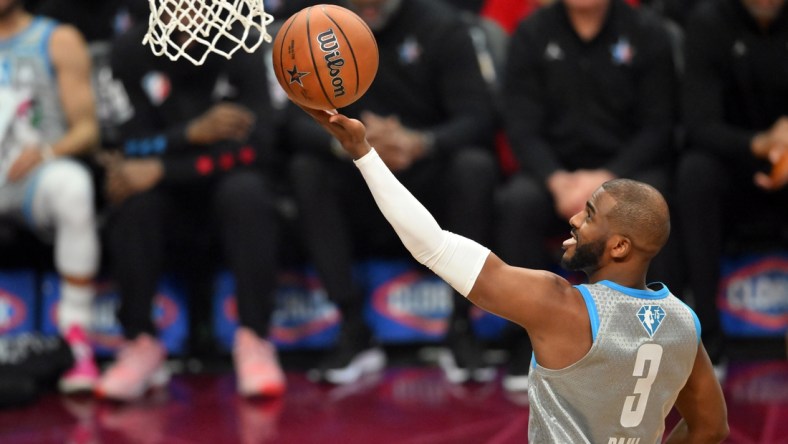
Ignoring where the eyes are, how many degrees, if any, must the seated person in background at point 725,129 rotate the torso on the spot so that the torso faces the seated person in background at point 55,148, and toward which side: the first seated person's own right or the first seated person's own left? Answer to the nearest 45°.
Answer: approximately 90° to the first seated person's own right

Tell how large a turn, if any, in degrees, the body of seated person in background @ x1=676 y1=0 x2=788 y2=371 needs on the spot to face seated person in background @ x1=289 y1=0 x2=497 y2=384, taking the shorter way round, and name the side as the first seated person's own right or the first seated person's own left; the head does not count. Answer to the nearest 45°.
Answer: approximately 90° to the first seated person's own right

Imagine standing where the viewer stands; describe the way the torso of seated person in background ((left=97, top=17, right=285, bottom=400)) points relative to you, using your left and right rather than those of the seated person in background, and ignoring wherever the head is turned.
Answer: facing the viewer

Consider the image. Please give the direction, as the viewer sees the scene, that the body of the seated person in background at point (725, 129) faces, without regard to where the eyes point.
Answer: toward the camera

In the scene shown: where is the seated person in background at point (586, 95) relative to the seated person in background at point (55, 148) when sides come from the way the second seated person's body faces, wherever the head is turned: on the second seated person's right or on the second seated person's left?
on the second seated person's left

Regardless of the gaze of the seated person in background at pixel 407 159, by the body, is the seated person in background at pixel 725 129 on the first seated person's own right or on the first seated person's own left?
on the first seated person's own left

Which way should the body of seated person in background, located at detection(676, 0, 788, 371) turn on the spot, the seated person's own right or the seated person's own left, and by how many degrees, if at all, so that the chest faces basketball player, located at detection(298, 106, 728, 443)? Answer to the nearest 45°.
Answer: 0° — they already face them

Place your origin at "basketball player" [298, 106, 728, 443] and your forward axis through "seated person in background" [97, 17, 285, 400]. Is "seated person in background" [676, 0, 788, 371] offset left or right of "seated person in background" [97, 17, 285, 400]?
right

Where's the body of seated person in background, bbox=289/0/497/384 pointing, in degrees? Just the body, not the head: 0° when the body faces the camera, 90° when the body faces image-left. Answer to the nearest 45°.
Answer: approximately 0°

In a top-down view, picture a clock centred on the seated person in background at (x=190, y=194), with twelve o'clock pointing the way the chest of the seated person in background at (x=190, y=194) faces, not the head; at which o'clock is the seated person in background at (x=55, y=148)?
the seated person in background at (x=55, y=148) is roughly at 4 o'clock from the seated person in background at (x=190, y=194).

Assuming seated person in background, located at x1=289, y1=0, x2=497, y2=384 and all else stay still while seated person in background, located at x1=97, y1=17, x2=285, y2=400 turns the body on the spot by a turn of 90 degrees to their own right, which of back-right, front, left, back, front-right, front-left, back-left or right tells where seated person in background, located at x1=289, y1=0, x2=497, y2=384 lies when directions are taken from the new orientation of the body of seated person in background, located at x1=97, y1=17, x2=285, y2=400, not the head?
back

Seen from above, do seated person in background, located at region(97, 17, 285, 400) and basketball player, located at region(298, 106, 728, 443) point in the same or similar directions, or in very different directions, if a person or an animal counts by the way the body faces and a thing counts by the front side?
very different directions

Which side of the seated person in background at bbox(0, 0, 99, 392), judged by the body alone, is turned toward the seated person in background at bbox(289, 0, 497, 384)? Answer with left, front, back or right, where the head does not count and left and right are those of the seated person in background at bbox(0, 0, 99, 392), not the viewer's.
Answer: left

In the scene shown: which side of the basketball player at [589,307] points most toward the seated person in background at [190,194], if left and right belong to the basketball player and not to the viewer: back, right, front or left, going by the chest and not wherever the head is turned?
front

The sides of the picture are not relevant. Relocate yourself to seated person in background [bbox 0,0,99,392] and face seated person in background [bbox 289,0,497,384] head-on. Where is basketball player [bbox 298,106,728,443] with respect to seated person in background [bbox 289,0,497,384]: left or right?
right

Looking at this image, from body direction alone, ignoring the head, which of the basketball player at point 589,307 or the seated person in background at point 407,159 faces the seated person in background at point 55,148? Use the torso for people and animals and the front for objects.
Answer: the basketball player
